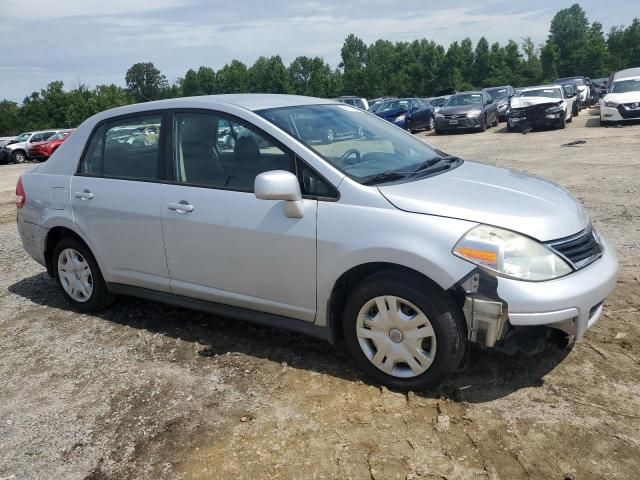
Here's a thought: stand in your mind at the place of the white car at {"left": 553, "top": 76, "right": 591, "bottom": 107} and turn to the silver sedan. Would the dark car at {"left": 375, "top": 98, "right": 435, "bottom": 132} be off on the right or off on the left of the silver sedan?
right

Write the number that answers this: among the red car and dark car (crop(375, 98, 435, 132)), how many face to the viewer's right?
0

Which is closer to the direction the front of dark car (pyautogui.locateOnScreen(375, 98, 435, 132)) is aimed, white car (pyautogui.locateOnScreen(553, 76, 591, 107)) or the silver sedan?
the silver sedan

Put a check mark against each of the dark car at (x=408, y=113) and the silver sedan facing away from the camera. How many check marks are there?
0

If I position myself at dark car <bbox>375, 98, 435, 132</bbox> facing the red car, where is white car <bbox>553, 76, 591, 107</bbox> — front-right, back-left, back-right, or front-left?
back-right

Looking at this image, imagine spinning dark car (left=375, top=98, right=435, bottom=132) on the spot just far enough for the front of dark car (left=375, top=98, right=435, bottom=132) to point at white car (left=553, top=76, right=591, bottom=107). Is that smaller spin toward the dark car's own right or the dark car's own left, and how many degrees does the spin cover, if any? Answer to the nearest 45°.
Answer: approximately 180°

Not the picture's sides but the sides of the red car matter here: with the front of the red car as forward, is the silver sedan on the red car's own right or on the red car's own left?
on the red car's own left

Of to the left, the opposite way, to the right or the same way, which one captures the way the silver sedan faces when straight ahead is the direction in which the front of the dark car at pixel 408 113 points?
to the left

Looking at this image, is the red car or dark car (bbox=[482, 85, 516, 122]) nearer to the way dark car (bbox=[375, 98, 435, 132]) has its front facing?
the red car
